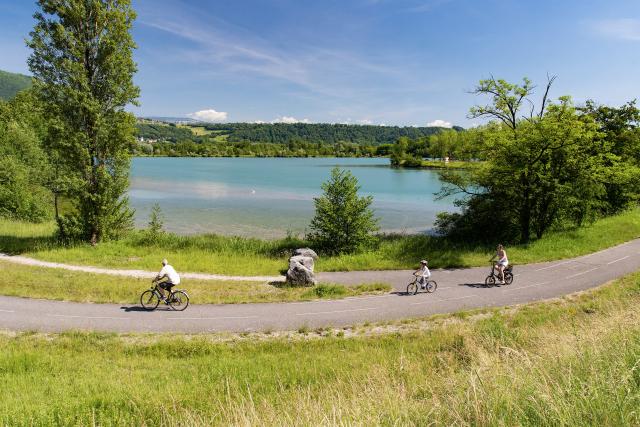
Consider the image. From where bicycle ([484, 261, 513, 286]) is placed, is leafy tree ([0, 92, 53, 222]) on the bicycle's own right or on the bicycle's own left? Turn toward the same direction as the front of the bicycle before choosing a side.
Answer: on the bicycle's own right

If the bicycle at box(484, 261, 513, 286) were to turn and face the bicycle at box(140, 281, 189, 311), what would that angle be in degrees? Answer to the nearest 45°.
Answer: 0° — it already faces it

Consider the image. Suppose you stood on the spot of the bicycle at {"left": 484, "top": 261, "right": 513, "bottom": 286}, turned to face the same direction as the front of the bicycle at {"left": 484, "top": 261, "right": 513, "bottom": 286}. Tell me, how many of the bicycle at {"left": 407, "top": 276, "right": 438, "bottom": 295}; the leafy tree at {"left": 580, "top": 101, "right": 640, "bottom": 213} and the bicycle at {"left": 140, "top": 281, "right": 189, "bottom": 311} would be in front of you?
2

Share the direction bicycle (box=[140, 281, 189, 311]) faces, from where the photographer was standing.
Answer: facing to the left of the viewer

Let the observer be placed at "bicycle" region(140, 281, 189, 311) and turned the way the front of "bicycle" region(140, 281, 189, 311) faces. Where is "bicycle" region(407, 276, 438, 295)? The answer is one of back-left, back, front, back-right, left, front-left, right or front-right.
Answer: back

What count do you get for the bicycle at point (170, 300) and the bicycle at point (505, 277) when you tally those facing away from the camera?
0

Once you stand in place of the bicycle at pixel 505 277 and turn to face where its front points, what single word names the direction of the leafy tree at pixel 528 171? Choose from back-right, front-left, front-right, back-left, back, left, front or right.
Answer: back-right

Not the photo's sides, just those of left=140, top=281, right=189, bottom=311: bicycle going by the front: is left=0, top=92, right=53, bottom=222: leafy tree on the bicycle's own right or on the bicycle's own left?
on the bicycle's own right

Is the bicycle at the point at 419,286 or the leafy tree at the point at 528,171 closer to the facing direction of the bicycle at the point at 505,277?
the bicycle

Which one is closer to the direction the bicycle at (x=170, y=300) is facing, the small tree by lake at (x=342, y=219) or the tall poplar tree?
the tall poplar tree

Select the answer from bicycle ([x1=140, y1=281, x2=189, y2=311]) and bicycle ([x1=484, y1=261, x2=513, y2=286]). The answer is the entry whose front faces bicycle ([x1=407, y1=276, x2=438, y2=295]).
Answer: bicycle ([x1=484, y1=261, x2=513, y2=286])

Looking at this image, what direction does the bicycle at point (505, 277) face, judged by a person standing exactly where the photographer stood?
facing the viewer and to the left of the viewer

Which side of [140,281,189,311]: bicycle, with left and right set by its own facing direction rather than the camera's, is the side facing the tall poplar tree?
right

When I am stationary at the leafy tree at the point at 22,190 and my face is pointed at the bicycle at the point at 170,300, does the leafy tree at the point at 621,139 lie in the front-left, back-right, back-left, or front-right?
front-left

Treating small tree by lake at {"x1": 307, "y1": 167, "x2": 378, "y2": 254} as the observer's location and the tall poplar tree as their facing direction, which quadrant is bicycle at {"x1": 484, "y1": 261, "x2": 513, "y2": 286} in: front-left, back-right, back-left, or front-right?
back-left

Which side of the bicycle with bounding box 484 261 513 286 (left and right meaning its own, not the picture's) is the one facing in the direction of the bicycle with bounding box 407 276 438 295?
front
